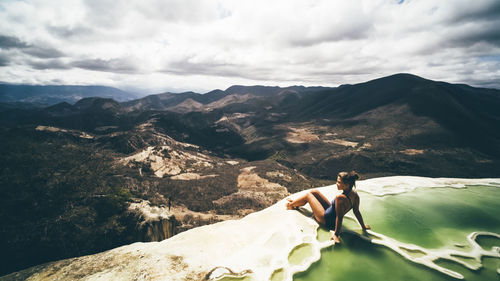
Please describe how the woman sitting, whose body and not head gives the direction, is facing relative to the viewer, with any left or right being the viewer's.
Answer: facing away from the viewer and to the left of the viewer
